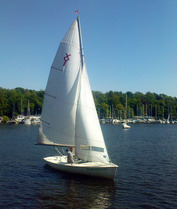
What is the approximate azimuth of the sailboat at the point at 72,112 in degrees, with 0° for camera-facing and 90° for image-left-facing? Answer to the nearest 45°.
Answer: approximately 315°
